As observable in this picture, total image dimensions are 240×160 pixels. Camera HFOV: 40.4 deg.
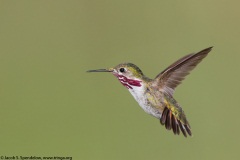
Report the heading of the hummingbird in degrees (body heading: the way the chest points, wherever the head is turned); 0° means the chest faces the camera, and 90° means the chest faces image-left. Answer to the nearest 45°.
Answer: approximately 90°
